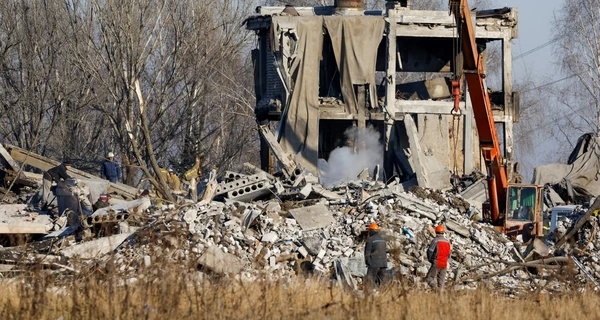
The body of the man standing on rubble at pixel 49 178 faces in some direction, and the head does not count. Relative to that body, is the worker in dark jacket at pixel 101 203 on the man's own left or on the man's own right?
on the man's own right

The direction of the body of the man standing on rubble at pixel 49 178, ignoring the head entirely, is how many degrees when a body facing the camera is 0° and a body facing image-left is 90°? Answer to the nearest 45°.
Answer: approximately 270°

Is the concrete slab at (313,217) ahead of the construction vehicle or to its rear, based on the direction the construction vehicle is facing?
ahead

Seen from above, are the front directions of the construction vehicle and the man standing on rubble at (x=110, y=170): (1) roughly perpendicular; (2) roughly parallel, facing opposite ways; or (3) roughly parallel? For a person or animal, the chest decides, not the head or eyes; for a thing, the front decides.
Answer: roughly perpendicular

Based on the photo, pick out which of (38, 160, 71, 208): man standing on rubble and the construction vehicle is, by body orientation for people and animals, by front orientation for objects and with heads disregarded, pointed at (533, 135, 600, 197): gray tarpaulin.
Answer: the man standing on rubble
